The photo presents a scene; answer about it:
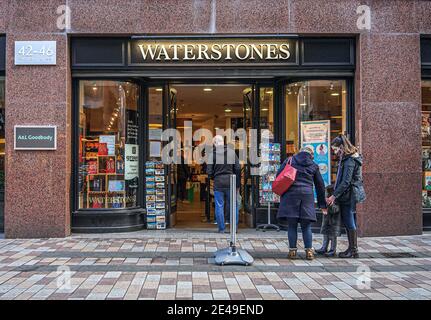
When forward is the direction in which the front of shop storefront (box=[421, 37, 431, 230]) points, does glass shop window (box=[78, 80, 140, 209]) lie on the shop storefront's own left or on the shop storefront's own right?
on the shop storefront's own right

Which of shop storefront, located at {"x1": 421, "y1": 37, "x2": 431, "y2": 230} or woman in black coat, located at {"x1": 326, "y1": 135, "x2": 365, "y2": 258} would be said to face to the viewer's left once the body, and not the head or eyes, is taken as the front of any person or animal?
the woman in black coat

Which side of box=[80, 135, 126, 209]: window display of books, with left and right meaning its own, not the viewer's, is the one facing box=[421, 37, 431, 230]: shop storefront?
left

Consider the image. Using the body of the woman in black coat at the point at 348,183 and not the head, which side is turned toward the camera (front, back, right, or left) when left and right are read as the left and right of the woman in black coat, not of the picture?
left

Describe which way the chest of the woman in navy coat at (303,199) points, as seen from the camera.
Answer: away from the camera

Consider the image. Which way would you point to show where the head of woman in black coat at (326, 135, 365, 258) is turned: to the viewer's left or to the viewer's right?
to the viewer's left

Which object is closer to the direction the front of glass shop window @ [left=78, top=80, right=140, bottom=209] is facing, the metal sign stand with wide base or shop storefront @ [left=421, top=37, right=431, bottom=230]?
the metal sign stand with wide base

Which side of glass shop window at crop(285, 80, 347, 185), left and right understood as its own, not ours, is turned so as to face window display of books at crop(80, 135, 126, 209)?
right
